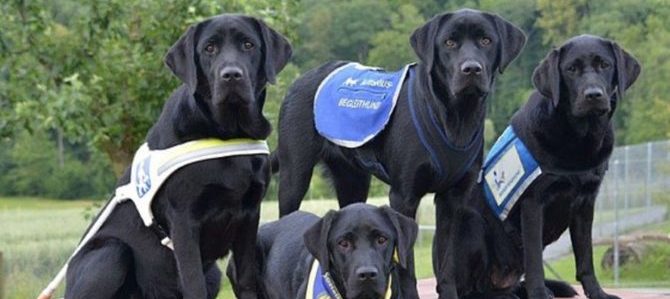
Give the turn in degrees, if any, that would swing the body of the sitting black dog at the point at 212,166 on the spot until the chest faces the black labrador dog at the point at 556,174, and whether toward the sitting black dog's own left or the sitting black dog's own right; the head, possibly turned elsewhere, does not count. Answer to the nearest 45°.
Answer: approximately 45° to the sitting black dog's own left

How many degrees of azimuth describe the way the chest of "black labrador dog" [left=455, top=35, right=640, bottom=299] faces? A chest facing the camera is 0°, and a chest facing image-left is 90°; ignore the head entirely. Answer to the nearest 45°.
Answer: approximately 315°

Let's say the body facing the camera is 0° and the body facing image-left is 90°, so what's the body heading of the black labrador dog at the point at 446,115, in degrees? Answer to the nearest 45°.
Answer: approximately 315°

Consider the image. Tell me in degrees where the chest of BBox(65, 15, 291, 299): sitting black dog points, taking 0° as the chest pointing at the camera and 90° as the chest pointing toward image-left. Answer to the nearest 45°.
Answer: approximately 315°

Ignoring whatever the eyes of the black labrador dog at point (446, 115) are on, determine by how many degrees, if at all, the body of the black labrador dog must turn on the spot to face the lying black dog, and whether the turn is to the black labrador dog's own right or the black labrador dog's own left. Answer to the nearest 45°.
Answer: approximately 90° to the black labrador dog's own right

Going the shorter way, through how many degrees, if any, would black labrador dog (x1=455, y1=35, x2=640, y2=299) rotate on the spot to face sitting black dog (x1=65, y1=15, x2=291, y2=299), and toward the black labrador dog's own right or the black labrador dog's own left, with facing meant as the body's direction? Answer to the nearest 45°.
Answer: approximately 90° to the black labrador dog's own right
